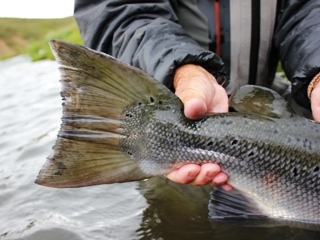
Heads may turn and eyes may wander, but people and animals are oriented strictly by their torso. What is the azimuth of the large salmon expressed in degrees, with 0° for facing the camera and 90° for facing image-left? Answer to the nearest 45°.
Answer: approximately 270°

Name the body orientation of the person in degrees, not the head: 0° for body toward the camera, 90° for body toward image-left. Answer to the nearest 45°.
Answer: approximately 0°
